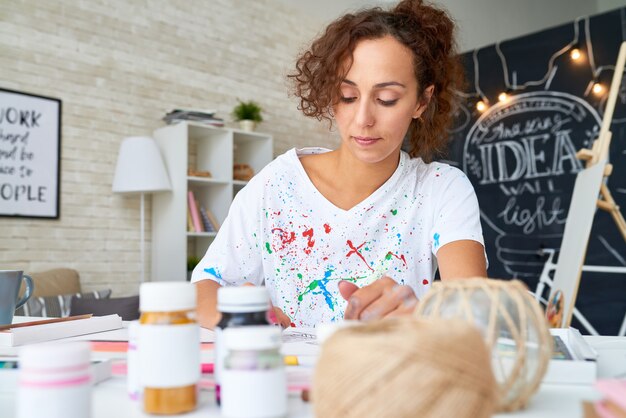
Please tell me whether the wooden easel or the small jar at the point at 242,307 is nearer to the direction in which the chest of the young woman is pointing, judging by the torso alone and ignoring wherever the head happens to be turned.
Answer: the small jar

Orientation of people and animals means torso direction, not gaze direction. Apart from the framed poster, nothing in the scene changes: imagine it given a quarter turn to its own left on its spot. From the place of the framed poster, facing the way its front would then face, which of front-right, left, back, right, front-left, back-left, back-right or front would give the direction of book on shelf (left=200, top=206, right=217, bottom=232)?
front-right

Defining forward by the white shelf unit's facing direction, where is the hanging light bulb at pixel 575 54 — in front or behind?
in front

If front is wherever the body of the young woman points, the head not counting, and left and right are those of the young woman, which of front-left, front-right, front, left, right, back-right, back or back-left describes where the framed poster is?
back-right

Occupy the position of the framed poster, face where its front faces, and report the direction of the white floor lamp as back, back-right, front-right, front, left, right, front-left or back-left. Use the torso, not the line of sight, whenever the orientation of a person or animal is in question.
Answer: front-left

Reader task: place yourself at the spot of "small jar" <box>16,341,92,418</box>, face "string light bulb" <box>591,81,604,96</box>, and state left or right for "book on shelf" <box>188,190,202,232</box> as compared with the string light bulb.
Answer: left
